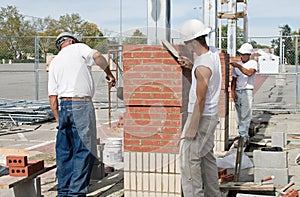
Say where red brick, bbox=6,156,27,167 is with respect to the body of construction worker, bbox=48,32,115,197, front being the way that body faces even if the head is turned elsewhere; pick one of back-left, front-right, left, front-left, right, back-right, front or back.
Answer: left

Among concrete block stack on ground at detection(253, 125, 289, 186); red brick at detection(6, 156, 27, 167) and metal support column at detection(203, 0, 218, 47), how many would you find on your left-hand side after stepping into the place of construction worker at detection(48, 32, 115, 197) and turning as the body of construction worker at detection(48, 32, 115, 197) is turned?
1

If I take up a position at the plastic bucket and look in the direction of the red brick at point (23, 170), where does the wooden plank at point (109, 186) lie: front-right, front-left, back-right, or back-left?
front-left

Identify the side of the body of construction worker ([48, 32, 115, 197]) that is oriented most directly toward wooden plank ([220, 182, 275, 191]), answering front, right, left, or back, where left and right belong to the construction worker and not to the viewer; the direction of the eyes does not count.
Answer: right

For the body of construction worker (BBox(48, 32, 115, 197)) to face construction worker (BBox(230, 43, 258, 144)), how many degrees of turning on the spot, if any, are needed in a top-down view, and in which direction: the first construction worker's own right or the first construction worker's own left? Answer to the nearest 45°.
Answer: approximately 45° to the first construction worker's own right

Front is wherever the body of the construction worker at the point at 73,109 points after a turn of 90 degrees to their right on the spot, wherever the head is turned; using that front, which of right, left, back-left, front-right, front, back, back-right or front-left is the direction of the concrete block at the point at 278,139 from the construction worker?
front-left

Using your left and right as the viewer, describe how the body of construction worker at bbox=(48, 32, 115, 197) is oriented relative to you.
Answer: facing away from the viewer

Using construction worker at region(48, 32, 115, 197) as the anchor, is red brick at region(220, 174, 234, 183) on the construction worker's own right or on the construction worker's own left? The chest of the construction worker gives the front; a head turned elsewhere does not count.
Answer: on the construction worker's own right

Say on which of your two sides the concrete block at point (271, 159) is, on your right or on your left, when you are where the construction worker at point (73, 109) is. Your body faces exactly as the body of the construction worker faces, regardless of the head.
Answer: on your right
